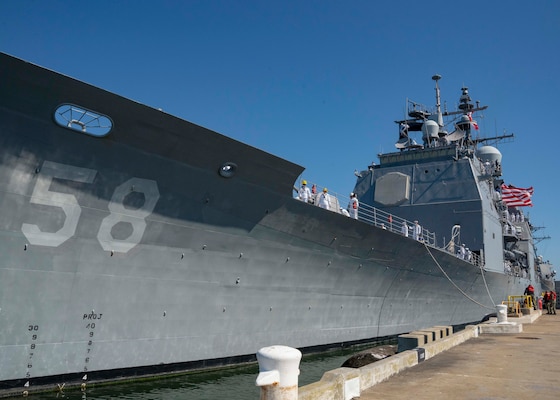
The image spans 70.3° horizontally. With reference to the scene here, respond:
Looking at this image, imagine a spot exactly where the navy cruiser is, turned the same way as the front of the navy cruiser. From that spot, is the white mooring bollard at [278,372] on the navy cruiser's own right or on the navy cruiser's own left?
on the navy cruiser's own left

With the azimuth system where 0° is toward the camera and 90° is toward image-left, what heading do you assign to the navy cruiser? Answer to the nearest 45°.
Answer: approximately 45°
